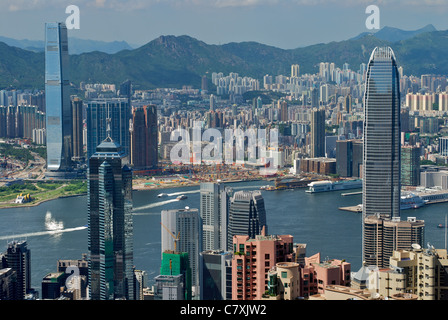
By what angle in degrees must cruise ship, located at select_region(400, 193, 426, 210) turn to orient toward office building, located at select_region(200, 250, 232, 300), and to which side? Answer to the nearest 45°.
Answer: approximately 90° to its right

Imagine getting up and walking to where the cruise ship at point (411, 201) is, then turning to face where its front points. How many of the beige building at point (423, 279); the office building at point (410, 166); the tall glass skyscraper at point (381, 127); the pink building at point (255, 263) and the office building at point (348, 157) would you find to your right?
3

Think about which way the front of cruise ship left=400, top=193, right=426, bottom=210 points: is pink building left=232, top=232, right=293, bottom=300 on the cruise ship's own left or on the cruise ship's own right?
on the cruise ship's own right

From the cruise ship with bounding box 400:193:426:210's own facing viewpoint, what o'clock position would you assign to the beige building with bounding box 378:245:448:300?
The beige building is roughly at 3 o'clock from the cruise ship.

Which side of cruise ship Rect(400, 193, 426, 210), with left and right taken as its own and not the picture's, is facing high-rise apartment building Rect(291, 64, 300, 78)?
left

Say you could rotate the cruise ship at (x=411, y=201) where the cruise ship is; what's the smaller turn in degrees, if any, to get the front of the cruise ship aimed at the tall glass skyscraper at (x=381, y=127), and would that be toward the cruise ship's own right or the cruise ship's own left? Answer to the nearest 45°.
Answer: approximately 90° to the cruise ship's own right
